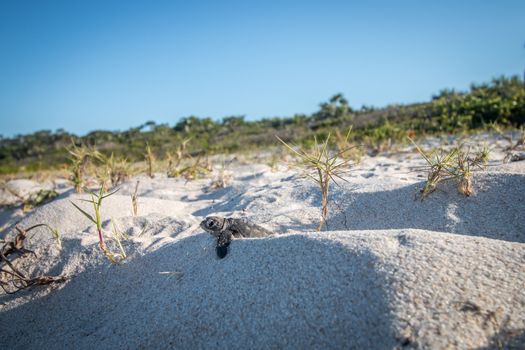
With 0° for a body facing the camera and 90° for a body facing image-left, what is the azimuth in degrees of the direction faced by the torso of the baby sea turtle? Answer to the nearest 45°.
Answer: approximately 90°

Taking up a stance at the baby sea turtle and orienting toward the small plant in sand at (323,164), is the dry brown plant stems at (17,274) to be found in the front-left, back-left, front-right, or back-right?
back-left

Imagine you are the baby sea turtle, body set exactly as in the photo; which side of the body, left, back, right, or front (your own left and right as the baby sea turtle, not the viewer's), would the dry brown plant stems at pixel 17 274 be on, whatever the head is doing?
front

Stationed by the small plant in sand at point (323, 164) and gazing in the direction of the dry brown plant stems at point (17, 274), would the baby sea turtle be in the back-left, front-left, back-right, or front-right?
front-left
